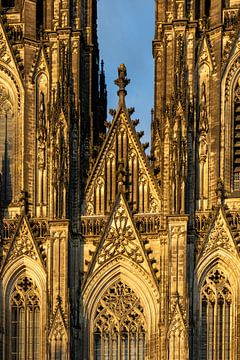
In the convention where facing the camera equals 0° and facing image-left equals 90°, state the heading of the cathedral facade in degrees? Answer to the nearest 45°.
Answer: approximately 0°
